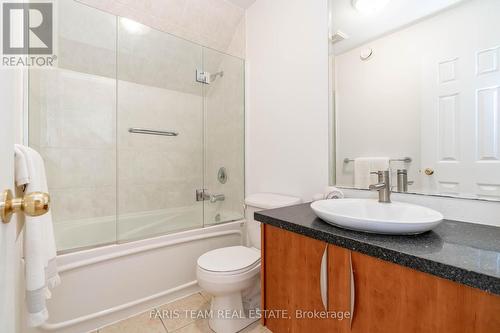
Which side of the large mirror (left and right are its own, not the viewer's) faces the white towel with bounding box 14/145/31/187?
front

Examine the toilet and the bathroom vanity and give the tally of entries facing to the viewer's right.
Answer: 0

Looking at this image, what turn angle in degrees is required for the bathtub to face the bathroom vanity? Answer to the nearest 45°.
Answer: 0° — it already faces it

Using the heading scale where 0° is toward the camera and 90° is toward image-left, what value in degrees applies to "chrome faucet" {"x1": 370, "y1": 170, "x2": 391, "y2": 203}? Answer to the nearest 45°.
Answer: approximately 45°

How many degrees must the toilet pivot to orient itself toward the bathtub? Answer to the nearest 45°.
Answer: approximately 90° to its right

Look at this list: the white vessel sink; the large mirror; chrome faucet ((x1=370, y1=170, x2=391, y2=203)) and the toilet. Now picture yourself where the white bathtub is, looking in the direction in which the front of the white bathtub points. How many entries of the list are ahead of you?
4

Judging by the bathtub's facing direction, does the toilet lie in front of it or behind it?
in front

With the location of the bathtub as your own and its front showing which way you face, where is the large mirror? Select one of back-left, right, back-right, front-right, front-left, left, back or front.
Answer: front

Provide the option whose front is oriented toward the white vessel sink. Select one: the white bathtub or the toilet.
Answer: the white bathtub

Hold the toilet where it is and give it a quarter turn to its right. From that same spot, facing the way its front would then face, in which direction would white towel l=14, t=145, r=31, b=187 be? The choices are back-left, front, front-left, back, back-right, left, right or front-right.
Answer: left

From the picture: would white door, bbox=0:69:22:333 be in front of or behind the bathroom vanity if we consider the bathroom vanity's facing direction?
in front

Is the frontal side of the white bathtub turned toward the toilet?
yes

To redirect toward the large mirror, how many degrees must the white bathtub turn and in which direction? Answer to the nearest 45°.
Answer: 0° — it already faces it

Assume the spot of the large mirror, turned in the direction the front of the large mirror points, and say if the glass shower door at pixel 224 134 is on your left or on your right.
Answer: on your right

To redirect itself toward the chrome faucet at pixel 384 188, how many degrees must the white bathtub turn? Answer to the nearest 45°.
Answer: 0° — it already faces it

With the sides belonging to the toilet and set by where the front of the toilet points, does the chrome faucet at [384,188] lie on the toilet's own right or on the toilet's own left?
on the toilet's own left

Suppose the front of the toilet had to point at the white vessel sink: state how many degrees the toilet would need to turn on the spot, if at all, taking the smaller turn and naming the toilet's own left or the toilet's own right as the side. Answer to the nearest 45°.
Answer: approximately 90° to the toilet's own left

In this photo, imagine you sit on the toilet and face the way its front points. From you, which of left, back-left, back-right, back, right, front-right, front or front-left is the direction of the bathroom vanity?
left
